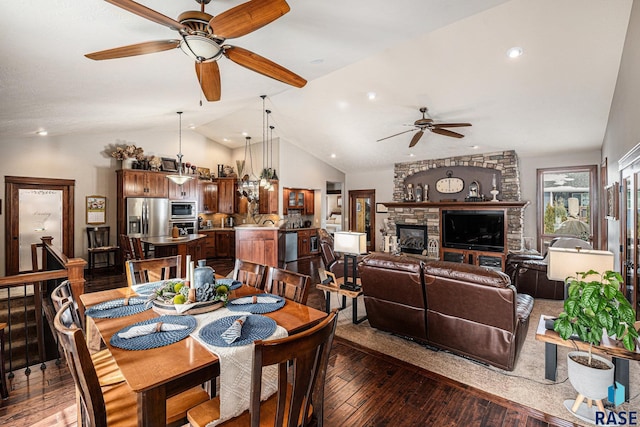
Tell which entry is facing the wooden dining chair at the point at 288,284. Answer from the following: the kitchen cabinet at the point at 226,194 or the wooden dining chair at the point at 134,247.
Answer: the kitchen cabinet

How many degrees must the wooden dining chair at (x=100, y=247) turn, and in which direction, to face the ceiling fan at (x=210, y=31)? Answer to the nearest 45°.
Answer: approximately 45° to its right

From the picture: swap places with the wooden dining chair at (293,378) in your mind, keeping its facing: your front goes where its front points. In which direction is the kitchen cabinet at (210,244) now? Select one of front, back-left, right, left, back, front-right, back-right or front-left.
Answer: front-right

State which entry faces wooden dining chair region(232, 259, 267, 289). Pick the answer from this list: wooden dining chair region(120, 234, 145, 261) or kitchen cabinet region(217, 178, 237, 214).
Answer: the kitchen cabinet

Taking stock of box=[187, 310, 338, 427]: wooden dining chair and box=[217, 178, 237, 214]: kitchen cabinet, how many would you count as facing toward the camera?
1

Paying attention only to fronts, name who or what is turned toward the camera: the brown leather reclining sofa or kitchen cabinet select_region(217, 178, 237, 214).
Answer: the kitchen cabinet

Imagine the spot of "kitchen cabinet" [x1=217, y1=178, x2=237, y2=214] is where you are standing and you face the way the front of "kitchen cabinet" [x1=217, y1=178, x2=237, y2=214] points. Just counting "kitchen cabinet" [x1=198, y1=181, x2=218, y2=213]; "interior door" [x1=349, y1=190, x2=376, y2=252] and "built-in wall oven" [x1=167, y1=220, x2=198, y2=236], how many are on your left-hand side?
1

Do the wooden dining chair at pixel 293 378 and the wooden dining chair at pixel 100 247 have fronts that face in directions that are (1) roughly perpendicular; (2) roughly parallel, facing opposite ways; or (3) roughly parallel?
roughly parallel, facing opposite ways

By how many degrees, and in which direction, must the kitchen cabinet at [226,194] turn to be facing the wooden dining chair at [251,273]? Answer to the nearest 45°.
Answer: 0° — it already faces it

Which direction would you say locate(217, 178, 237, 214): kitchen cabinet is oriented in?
toward the camera

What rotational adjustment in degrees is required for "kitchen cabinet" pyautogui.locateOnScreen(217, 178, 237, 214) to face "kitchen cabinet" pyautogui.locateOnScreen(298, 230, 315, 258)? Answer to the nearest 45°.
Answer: approximately 45° to its left

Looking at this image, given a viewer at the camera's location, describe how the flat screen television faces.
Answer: facing the viewer and to the left of the viewer

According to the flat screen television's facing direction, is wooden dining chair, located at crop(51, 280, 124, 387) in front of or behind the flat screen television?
in front

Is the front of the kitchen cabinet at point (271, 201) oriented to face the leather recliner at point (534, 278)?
no
